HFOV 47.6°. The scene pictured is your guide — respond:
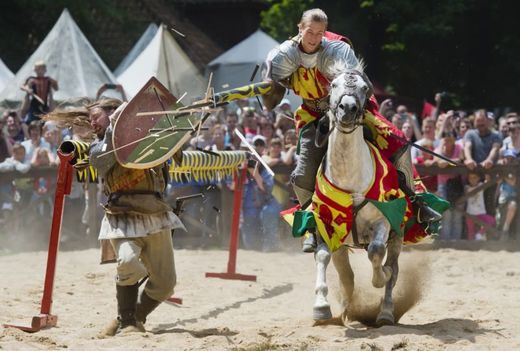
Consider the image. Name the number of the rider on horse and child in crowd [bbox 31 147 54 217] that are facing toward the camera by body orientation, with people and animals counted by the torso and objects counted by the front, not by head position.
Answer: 2

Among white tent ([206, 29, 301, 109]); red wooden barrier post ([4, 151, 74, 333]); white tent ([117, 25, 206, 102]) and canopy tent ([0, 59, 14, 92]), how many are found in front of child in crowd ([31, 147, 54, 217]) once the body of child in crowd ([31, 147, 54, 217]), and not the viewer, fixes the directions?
1

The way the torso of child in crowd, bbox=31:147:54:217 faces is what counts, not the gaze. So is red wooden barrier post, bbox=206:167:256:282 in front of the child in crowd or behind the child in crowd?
in front

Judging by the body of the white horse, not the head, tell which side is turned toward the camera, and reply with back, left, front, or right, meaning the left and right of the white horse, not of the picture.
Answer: front

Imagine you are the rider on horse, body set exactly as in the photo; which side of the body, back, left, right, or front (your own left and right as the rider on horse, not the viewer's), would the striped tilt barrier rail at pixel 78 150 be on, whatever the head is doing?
right

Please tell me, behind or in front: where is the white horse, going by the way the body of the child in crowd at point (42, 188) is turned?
in front

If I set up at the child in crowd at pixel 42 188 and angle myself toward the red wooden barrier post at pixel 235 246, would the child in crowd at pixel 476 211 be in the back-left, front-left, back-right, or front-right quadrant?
front-left

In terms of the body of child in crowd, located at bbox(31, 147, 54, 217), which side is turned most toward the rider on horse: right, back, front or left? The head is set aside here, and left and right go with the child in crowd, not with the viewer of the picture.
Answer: front

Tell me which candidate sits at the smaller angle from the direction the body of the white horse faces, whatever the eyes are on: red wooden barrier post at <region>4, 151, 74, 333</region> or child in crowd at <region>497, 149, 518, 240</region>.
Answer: the red wooden barrier post

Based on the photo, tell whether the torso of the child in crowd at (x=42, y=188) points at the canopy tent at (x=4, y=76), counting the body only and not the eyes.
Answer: no

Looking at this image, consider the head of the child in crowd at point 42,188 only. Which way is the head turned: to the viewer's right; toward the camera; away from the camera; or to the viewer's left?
toward the camera

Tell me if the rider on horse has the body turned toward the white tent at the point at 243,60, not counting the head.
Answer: no

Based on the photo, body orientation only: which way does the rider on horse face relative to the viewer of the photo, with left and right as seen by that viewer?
facing the viewer
